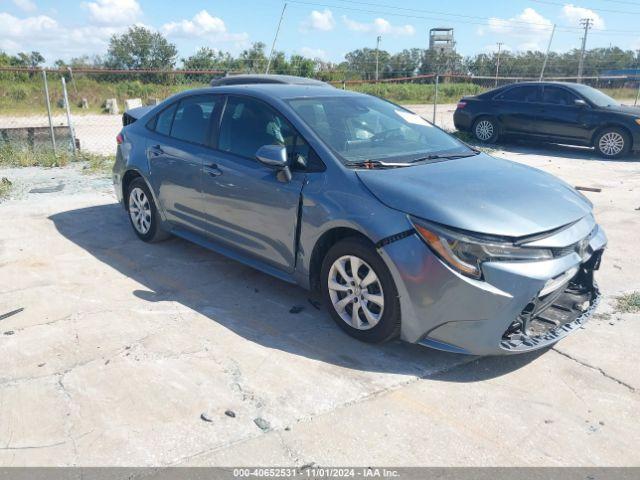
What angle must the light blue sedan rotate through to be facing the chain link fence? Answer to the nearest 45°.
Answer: approximately 180°

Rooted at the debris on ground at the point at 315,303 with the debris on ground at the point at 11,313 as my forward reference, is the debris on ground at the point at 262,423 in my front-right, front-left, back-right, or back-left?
front-left

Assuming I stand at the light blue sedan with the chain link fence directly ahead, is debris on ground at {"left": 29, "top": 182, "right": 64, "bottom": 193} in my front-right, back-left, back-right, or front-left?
front-left

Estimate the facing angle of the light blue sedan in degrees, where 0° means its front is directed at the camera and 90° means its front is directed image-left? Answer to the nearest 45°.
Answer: approximately 315°

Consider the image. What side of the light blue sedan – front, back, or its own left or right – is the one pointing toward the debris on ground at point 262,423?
right

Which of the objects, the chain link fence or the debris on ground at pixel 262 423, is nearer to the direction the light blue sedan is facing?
the debris on ground

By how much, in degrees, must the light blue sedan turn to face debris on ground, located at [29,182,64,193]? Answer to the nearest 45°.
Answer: approximately 180°

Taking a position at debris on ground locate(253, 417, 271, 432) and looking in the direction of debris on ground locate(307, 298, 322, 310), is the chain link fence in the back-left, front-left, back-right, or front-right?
front-left
